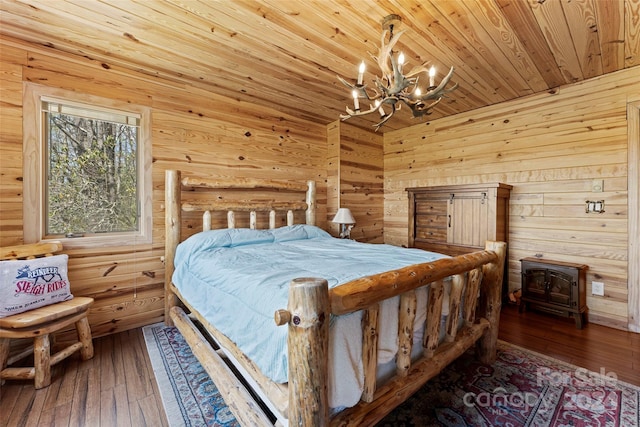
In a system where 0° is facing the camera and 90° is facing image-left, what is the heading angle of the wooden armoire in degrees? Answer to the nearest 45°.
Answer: approximately 45°

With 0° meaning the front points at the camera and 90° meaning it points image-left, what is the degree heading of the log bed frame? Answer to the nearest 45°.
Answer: approximately 315°

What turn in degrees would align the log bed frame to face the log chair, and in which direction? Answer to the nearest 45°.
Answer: approximately 135° to its right

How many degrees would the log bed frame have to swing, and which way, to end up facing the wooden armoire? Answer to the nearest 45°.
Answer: approximately 90° to its left
